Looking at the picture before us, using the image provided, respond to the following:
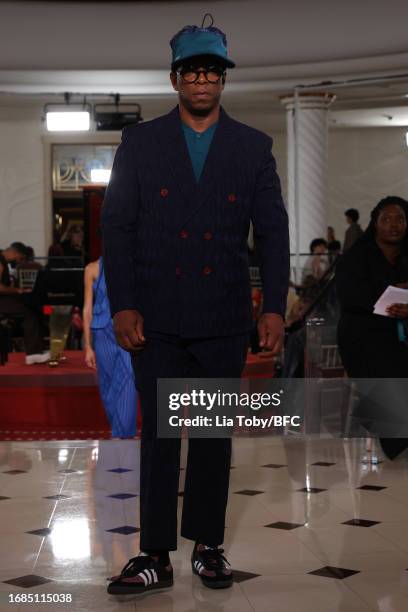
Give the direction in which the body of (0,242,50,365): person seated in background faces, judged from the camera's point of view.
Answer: to the viewer's right

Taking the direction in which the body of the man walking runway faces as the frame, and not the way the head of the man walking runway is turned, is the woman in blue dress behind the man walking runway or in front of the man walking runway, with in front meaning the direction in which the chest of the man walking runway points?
behind

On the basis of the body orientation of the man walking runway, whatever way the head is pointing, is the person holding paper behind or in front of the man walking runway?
behind

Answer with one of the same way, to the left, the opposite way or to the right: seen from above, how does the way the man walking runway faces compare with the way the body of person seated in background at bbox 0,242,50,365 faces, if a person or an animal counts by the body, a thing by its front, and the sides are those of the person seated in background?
to the right

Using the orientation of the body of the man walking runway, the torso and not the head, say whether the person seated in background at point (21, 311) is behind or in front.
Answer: behind

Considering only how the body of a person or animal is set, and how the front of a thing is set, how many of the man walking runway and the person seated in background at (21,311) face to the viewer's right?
1

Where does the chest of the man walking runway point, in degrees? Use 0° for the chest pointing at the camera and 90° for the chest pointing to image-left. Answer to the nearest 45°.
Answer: approximately 0°

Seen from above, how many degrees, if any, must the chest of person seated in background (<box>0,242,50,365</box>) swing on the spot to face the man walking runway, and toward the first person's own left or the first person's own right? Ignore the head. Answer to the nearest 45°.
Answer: approximately 90° to the first person's own right
